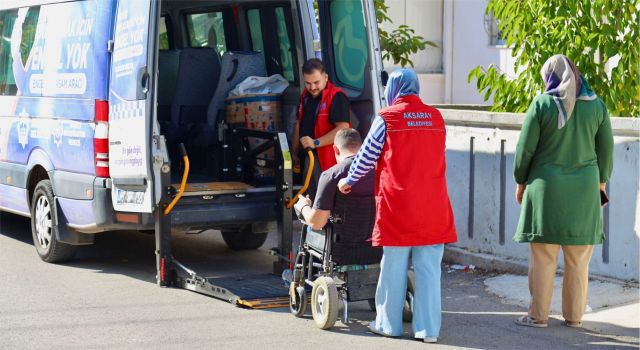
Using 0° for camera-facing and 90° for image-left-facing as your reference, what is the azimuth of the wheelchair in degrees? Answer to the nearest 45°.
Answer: approximately 135°

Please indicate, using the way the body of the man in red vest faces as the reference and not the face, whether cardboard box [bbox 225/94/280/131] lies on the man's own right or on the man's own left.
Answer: on the man's own right

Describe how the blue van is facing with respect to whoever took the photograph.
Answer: facing away from the viewer and to the left of the viewer

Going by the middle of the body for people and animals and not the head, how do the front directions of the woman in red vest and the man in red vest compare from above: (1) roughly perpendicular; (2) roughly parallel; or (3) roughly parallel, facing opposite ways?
roughly perpendicular

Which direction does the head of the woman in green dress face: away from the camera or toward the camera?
away from the camera

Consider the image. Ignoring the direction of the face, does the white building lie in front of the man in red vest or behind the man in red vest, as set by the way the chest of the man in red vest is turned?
behind

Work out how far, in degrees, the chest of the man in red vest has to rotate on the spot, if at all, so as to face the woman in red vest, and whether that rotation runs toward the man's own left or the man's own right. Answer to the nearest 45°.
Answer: approximately 45° to the man's own left

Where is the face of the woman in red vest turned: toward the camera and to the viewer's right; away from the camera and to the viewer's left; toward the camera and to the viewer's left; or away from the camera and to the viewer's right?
away from the camera and to the viewer's left

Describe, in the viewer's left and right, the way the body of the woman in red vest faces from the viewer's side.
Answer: facing away from the viewer and to the left of the viewer

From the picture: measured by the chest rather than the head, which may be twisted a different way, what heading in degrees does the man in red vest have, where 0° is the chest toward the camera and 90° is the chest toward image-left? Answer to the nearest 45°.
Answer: approximately 45°

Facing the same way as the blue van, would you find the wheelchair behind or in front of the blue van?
behind

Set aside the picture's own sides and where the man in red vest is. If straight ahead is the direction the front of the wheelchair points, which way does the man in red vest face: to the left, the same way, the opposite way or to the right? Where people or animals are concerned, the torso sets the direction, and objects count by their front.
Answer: to the left
